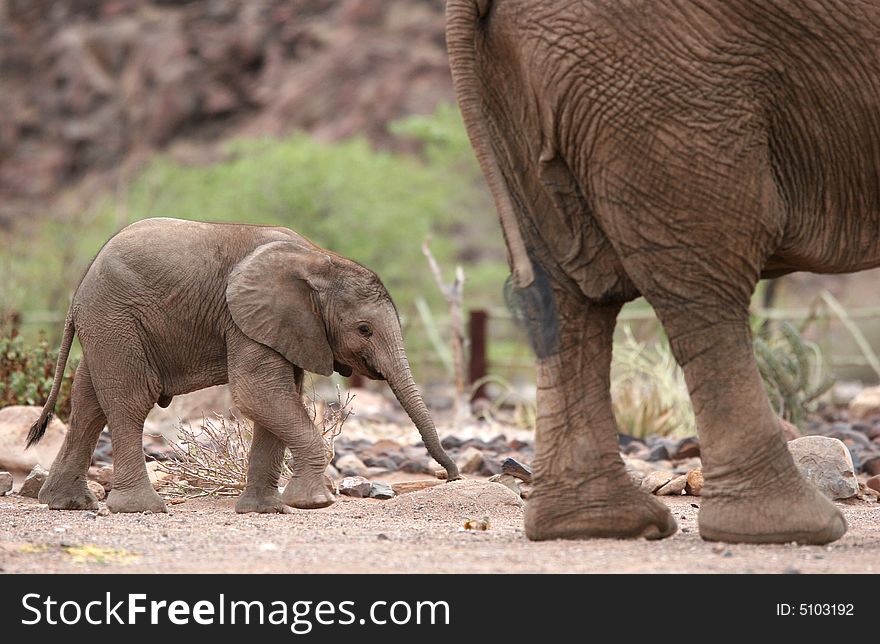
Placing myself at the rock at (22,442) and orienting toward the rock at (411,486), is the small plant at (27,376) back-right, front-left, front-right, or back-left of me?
back-left

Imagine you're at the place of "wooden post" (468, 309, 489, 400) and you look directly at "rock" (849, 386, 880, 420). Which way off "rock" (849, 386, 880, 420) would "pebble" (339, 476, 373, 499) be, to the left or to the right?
right

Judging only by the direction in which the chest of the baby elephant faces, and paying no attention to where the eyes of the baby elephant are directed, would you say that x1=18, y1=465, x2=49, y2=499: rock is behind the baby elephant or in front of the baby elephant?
behind

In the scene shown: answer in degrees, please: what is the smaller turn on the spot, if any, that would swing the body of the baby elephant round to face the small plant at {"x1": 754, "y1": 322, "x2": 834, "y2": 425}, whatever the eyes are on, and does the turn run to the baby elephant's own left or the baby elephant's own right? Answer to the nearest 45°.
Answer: approximately 45° to the baby elephant's own left

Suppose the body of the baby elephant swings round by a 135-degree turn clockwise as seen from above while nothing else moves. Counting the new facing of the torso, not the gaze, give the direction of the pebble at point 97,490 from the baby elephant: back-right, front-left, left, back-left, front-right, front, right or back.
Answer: right

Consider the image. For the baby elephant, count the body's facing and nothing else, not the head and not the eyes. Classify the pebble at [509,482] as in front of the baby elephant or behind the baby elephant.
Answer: in front

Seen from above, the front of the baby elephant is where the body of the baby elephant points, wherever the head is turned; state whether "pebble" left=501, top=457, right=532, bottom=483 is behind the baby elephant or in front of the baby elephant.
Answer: in front

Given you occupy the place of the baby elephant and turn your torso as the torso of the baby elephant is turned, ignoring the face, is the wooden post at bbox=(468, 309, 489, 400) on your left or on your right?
on your left

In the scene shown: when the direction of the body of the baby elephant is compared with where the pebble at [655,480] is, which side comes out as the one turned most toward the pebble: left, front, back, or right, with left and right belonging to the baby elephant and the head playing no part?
front

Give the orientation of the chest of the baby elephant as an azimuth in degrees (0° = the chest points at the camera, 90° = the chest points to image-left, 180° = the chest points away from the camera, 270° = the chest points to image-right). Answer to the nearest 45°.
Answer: approximately 270°

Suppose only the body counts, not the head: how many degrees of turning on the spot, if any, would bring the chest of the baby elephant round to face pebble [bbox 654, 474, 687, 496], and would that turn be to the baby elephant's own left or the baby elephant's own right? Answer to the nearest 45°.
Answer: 0° — it already faces it
